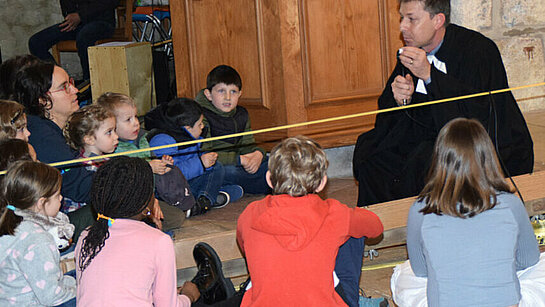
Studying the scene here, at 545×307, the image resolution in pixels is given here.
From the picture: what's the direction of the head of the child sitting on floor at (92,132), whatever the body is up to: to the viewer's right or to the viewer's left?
to the viewer's right

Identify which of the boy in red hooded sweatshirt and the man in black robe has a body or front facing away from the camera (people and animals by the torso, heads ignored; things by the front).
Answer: the boy in red hooded sweatshirt

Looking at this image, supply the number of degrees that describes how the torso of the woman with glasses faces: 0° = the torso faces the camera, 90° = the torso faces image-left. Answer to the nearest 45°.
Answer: approximately 270°

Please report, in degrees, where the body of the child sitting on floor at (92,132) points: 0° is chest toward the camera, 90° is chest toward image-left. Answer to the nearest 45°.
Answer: approximately 270°

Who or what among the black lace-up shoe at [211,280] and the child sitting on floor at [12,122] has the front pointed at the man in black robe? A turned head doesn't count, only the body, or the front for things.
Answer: the child sitting on floor

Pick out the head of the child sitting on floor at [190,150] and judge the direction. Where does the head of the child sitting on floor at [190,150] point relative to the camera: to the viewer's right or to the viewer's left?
to the viewer's right

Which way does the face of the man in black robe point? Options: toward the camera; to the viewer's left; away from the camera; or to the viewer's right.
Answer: to the viewer's left

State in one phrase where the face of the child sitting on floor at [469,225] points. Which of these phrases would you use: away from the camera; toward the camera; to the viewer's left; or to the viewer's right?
away from the camera

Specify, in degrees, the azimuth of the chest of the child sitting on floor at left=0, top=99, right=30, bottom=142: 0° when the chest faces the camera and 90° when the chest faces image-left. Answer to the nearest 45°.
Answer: approximately 270°

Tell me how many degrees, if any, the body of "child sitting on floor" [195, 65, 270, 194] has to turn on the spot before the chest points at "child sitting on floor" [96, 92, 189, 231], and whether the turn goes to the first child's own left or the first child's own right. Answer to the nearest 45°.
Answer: approximately 90° to the first child's own right

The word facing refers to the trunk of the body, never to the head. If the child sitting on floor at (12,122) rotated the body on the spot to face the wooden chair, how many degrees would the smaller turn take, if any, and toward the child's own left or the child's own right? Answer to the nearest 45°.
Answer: approximately 90° to the child's own left

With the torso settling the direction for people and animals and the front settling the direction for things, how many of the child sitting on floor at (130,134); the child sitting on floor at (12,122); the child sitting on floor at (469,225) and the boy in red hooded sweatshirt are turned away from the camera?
2
